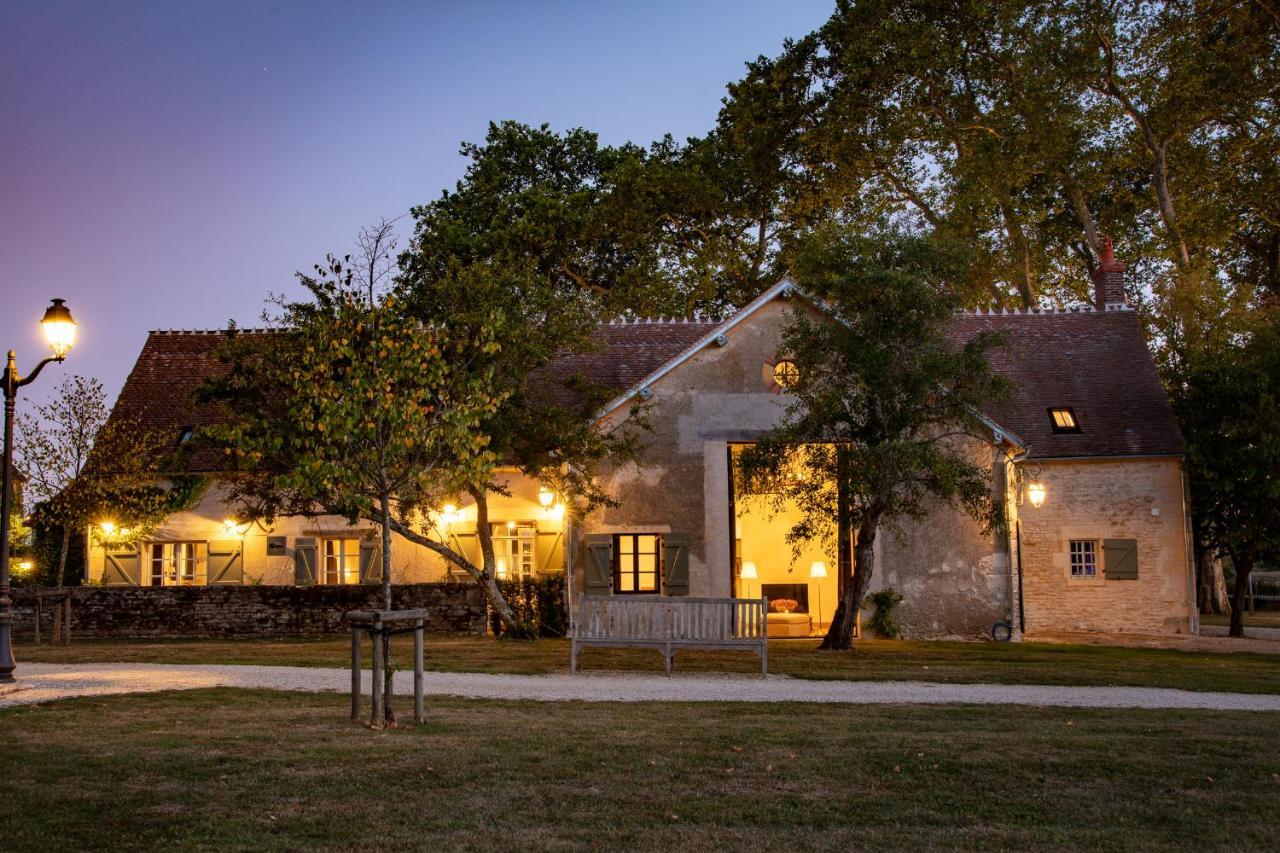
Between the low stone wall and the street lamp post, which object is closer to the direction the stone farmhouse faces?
the street lamp post

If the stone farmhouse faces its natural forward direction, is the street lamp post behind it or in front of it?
in front

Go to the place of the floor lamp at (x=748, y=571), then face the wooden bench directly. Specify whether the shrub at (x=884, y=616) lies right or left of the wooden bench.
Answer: left

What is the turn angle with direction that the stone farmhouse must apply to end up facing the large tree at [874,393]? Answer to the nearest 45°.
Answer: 0° — it already faces it

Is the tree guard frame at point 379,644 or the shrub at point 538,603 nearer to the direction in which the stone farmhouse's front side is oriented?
the tree guard frame

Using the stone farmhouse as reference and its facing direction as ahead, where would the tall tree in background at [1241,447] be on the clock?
The tall tree in background is roughly at 9 o'clock from the stone farmhouse.

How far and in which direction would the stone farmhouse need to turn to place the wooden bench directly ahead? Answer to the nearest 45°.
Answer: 0° — it already faces it

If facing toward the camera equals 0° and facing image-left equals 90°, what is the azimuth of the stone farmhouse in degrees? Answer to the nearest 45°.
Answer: approximately 0°
